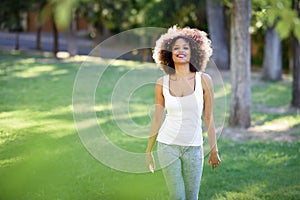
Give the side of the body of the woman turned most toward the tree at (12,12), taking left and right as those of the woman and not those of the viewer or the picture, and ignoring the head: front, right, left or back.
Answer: back

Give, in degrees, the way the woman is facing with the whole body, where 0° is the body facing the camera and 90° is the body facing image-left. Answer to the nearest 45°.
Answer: approximately 0°
